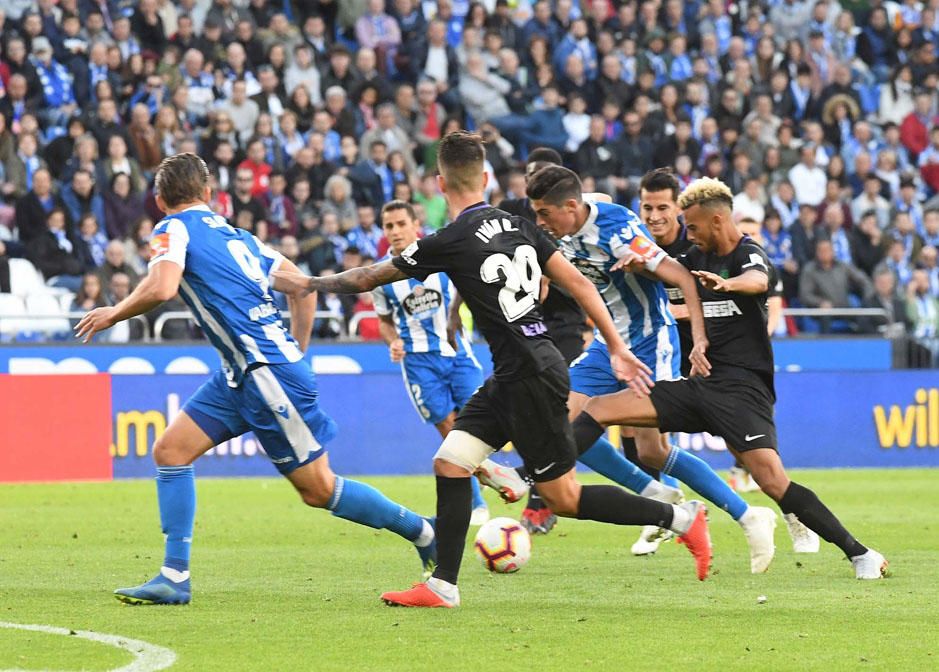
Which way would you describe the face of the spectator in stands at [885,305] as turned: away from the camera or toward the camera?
toward the camera

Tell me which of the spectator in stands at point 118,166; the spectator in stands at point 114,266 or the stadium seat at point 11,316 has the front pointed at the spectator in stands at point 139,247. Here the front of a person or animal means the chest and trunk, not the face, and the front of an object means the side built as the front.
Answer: the spectator in stands at point 118,166

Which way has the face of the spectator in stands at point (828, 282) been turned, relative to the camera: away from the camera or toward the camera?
toward the camera

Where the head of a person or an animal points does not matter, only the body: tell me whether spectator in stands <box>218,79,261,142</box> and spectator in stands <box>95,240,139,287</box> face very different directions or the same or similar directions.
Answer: same or similar directions

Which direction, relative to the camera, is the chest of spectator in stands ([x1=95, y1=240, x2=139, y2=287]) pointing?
toward the camera

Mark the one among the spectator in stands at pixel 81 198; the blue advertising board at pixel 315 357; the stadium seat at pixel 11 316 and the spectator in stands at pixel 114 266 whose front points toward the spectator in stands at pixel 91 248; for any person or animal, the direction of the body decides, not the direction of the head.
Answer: the spectator in stands at pixel 81 198

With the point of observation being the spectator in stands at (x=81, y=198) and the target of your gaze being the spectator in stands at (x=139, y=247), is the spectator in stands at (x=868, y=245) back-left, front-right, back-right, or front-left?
front-left

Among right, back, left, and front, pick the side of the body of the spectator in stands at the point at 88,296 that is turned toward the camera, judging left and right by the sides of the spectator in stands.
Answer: front

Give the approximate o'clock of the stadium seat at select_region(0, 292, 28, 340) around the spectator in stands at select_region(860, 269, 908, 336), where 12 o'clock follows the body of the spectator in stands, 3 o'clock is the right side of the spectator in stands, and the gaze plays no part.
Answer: The stadium seat is roughly at 2 o'clock from the spectator in stands.

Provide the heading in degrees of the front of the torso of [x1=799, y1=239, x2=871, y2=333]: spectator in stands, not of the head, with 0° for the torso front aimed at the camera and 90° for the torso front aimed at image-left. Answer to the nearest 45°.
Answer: approximately 0°

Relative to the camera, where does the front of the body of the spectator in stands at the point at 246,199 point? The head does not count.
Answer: toward the camera

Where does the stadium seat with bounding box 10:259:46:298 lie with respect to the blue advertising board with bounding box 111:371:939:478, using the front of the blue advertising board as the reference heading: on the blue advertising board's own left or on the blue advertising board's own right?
on the blue advertising board's own right

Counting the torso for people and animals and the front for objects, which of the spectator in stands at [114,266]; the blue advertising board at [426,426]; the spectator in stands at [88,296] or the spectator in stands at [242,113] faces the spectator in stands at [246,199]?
the spectator in stands at [242,113]

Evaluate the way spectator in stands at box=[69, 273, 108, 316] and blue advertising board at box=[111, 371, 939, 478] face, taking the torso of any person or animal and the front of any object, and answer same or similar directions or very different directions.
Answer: same or similar directions

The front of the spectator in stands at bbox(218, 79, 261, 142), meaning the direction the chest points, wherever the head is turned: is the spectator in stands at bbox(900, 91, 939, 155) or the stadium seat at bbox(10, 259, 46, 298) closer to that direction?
the stadium seat

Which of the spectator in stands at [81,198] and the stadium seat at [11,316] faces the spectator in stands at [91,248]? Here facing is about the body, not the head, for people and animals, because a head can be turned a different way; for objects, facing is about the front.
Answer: the spectator in stands at [81,198]

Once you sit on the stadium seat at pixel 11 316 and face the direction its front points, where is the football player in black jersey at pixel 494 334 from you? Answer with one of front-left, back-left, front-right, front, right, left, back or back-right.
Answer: front

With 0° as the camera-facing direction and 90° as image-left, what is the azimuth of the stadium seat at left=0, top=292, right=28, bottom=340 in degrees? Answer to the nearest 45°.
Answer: approximately 0°

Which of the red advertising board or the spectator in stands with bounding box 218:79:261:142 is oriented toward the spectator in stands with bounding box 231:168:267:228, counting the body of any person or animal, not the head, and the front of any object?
the spectator in stands with bounding box 218:79:261:142
